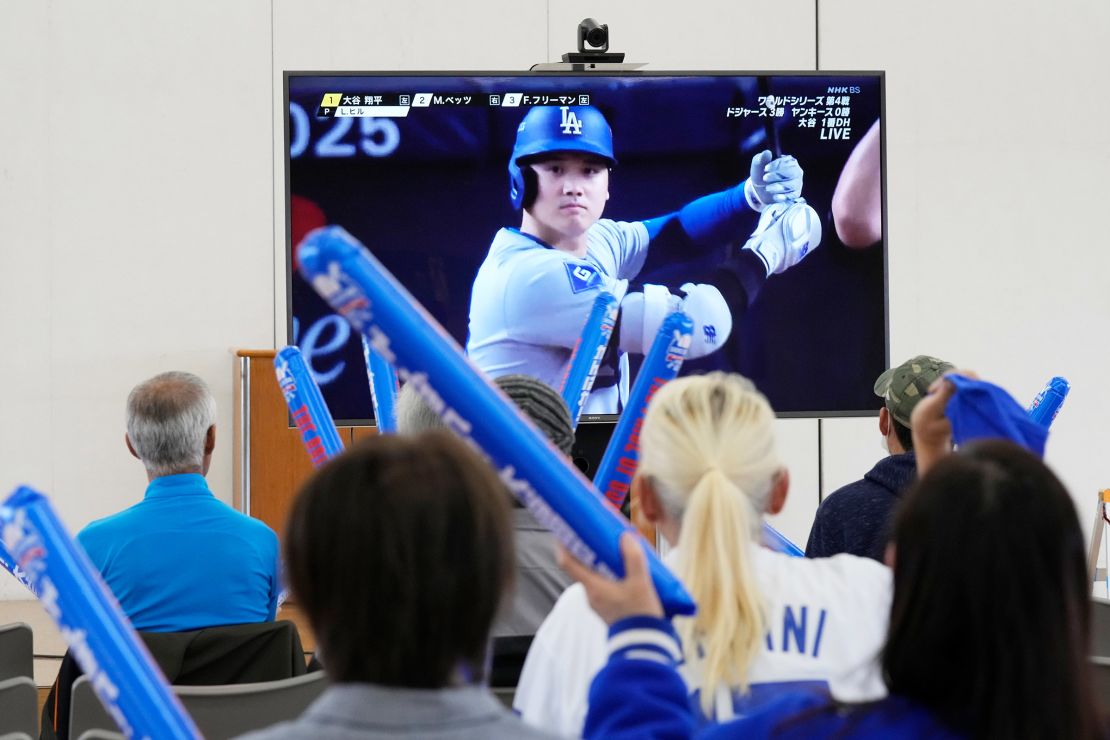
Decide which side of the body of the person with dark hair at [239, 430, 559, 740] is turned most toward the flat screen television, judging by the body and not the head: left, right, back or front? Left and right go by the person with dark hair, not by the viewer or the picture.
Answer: front

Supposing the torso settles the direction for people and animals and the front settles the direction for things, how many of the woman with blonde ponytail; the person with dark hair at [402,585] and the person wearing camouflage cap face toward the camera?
0

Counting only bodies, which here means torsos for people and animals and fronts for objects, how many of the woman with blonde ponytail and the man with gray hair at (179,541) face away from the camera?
2

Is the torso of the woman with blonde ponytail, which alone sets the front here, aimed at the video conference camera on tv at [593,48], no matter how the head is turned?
yes

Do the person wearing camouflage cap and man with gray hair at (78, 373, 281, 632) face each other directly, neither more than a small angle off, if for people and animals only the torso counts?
no

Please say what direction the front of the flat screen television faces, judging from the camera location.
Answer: facing the viewer

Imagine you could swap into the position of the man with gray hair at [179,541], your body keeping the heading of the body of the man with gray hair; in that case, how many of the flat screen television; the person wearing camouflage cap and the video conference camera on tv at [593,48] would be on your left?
0

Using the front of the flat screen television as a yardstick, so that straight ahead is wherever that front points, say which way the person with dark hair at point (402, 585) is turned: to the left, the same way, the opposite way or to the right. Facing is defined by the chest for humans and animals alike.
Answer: the opposite way

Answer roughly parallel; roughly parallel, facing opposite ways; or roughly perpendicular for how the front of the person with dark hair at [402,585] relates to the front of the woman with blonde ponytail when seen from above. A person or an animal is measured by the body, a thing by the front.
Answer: roughly parallel

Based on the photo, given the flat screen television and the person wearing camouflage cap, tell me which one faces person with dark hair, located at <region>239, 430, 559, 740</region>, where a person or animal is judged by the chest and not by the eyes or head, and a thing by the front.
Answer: the flat screen television

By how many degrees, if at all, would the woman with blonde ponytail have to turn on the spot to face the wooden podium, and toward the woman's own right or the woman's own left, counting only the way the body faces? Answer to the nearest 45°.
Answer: approximately 45° to the woman's own left

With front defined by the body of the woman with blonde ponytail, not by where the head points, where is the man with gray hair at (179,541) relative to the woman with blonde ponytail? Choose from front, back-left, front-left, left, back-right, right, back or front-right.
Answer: front-left

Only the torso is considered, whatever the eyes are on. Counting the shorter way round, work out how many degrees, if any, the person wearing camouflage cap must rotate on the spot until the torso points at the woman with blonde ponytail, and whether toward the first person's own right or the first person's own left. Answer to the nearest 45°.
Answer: approximately 135° to the first person's own left

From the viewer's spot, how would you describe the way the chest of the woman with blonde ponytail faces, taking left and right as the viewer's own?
facing away from the viewer

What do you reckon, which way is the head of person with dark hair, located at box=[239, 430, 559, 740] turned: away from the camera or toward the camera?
away from the camera

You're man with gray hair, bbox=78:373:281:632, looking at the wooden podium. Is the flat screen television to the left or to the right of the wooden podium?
right

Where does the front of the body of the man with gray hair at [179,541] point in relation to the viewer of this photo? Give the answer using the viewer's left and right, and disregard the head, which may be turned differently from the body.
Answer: facing away from the viewer

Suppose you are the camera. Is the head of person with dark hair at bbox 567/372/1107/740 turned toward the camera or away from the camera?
away from the camera

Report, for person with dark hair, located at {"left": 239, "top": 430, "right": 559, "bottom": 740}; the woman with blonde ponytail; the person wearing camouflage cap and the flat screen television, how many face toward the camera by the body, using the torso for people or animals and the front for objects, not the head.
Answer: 1

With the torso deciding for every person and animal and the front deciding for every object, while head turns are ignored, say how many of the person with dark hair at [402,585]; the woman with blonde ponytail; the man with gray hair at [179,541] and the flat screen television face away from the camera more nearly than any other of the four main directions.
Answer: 3

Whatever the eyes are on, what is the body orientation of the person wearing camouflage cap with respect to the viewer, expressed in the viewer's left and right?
facing away from the viewer and to the left of the viewer

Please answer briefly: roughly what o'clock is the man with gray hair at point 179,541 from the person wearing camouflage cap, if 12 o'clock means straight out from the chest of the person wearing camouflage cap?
The man with gray hair is roughly at 10 o'clock from the person wearing camouflage cap.

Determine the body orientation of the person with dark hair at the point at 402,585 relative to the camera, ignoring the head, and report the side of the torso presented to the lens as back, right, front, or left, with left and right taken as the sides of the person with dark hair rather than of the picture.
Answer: back
